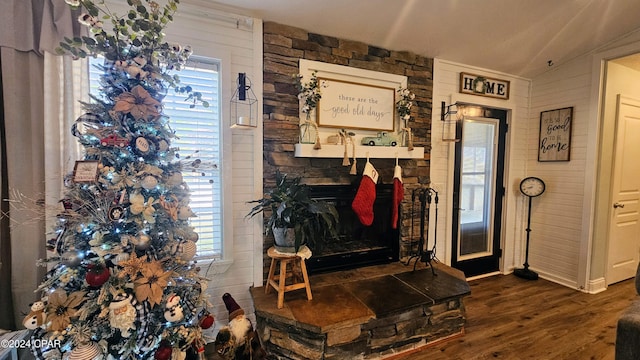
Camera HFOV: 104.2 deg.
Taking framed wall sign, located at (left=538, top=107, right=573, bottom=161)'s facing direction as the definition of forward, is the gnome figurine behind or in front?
in front

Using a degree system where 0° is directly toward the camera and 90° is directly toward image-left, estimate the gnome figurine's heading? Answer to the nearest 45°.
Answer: approximately 0°

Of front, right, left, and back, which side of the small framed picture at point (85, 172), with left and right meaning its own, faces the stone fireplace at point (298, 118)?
left

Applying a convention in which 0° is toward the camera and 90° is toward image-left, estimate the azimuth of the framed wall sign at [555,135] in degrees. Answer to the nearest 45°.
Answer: approximately 45°

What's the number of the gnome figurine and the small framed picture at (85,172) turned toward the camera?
2

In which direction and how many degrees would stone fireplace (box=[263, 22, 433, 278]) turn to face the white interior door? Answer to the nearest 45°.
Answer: approximately 45° to its left
